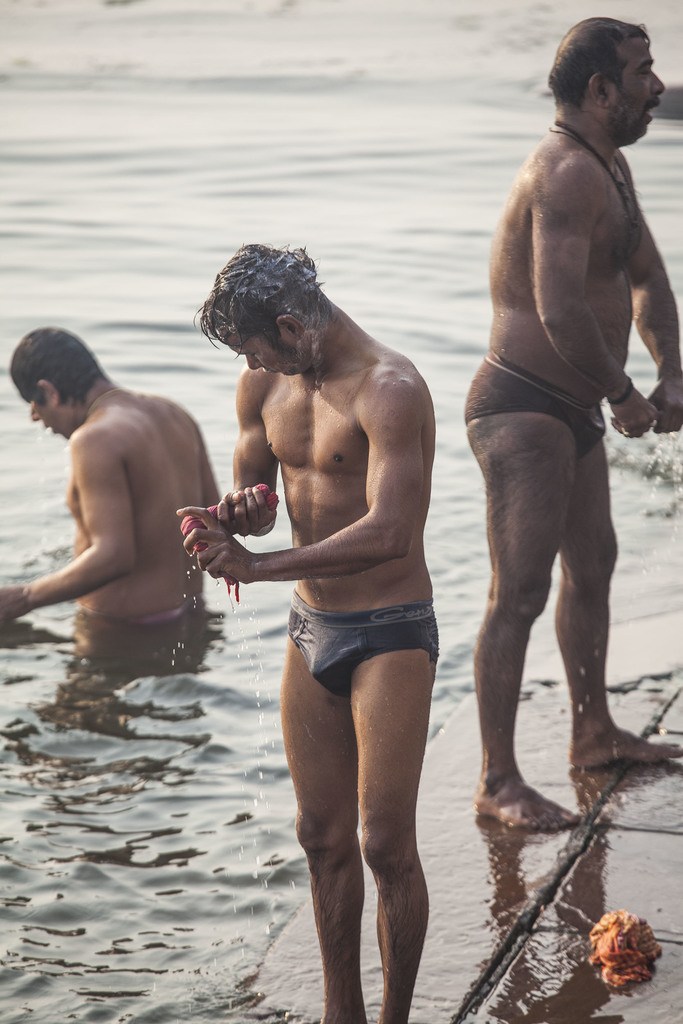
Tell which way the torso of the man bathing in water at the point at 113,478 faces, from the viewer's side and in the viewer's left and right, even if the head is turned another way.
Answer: facing away from the viewer and to the left of the viewer

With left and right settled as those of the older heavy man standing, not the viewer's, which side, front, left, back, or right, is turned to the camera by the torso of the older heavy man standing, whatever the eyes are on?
right

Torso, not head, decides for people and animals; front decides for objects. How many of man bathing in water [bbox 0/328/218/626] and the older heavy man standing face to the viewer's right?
1

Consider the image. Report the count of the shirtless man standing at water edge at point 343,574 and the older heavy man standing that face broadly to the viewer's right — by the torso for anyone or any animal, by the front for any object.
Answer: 1

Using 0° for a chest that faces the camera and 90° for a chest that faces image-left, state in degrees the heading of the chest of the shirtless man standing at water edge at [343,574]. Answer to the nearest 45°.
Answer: approximately 45°

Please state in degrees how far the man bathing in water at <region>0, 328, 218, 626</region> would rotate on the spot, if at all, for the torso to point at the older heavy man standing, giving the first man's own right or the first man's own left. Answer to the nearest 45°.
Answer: approximately 180°

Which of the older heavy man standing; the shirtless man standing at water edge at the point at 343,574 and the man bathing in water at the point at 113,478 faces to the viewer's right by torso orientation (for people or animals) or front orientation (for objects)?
the older heavy man standing

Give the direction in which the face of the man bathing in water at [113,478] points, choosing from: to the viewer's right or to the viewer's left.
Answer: to the viewer's left

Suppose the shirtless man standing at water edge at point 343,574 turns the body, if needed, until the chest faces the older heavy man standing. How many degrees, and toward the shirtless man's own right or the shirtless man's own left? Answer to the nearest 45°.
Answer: approximately 180°

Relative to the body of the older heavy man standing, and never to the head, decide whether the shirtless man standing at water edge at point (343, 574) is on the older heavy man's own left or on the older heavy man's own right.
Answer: on the older heavy man's own right
